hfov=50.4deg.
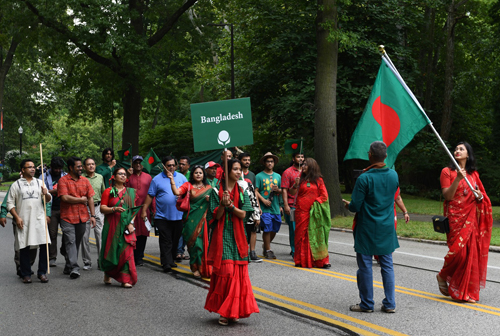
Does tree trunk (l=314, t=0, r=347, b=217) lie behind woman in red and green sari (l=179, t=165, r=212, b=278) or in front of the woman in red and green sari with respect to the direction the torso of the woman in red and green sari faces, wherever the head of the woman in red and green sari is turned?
behind

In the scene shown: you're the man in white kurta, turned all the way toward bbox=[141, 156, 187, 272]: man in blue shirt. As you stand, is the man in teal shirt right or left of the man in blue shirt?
right

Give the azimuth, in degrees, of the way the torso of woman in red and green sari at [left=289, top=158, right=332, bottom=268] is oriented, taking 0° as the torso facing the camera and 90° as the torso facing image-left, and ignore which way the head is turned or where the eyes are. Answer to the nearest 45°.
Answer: approximately 45°

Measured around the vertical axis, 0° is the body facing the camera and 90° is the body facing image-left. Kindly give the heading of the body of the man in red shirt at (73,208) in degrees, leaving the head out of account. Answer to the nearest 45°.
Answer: approximately 315°

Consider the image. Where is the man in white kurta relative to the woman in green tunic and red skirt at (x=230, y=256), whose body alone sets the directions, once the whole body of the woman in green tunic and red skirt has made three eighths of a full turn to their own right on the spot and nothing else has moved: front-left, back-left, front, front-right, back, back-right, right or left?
front

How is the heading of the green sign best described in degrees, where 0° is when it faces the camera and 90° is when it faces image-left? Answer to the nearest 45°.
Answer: approximately 0°

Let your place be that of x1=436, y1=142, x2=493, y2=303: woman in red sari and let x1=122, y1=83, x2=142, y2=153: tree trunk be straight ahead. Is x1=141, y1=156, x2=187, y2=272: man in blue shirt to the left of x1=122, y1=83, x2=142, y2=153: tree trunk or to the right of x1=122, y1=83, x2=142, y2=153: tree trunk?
left

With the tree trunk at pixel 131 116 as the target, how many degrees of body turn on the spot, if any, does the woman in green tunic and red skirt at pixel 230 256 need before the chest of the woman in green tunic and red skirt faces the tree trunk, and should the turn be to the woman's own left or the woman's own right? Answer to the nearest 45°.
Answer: approximately 180°

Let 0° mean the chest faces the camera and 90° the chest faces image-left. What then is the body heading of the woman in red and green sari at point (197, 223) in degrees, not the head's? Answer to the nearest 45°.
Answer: approximately 0°
